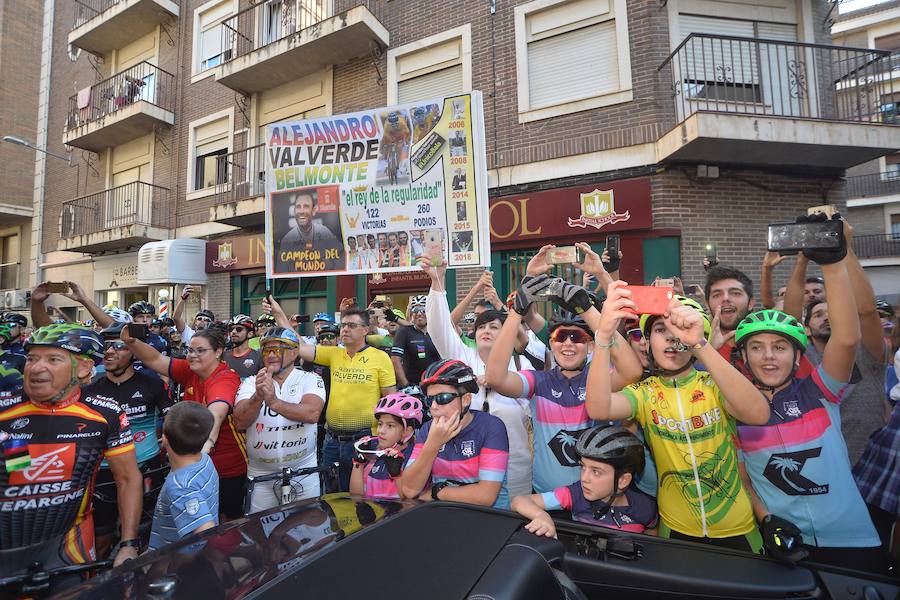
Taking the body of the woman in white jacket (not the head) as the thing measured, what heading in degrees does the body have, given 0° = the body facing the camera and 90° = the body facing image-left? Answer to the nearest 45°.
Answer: approximately 0°

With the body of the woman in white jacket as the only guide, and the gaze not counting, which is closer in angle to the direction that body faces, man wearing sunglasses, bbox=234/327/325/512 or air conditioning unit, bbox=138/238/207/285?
the man wearing sunglasses

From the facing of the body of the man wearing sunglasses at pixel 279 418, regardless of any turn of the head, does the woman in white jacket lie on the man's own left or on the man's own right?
on the man's own left

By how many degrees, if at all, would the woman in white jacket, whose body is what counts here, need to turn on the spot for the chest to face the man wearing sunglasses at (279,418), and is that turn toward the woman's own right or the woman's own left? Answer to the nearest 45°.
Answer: approximately 90° to the woman's own right

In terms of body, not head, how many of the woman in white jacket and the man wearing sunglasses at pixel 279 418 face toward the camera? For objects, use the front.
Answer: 2

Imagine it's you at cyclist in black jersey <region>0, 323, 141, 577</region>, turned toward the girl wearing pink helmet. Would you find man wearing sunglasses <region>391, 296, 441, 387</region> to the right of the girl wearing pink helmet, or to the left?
left

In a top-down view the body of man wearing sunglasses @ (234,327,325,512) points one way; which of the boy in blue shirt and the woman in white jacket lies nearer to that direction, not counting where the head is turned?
the boy in blue shirt

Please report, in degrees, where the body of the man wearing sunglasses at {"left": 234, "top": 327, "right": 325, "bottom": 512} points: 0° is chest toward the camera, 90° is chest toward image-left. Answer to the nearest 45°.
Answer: approximately 0°
